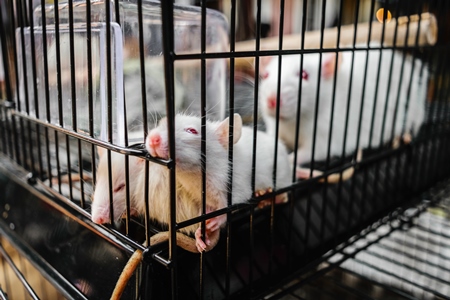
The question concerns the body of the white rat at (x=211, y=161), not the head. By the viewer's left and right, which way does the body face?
facing the viewer and to the left of the viewer

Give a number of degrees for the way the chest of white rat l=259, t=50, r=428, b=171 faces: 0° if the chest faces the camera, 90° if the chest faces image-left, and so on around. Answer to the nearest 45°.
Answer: approximately 45°

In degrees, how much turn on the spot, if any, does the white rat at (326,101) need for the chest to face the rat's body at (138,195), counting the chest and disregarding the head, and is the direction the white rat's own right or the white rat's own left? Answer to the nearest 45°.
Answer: approximately 45° to the white rat's own left

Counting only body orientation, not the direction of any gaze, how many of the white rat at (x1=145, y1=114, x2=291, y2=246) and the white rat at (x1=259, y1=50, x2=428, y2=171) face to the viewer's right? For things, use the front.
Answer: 0

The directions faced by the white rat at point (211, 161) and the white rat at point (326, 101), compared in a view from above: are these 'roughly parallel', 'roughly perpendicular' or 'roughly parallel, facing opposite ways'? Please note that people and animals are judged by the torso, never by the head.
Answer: roughly parallel

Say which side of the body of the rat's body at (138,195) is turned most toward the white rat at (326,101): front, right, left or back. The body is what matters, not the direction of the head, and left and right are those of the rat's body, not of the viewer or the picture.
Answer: back
